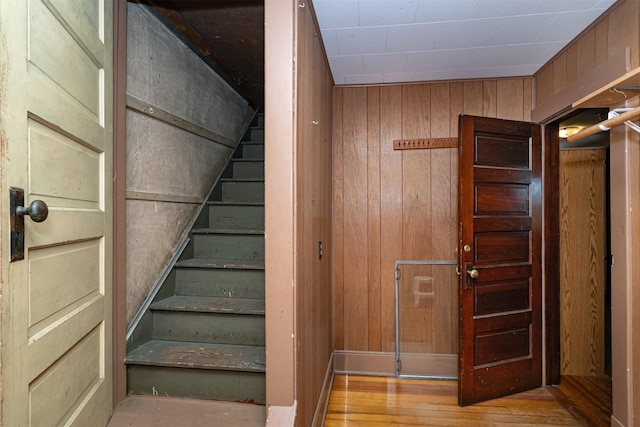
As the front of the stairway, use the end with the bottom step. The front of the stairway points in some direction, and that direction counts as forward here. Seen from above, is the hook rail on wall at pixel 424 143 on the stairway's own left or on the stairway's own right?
on the stairway's own left

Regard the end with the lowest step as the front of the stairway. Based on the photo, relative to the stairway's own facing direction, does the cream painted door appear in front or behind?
in front

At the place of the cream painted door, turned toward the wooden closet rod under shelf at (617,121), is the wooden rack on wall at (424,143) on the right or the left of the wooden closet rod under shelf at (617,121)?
left

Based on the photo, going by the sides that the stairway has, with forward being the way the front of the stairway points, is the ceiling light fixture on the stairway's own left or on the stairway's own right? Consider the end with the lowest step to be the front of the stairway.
on the stairway's own left

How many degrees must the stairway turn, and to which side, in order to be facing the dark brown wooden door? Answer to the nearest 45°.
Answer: approximately 90° to its left

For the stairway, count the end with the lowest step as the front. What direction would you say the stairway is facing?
toward the camera

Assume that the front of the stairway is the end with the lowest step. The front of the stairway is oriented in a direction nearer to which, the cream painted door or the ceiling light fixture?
the cream painted door

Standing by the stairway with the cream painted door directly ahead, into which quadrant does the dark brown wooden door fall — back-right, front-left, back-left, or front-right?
back-left

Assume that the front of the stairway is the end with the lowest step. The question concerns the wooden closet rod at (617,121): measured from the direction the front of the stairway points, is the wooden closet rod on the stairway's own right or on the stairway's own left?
on the stairway's own left
